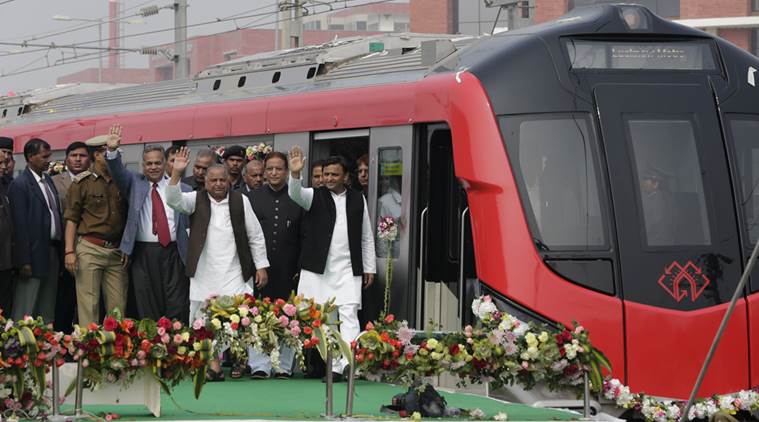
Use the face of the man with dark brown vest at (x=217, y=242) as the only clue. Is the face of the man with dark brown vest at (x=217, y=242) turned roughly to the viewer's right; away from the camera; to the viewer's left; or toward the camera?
toward the camera

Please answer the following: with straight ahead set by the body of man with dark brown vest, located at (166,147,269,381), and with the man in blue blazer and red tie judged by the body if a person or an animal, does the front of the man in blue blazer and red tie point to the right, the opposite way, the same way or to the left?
the same way

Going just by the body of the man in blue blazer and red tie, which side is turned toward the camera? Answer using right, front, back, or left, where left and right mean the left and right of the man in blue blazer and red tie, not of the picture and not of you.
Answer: front

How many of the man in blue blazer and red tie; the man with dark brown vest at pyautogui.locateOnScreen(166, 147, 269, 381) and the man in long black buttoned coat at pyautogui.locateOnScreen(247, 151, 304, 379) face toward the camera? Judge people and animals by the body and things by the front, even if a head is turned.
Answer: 3

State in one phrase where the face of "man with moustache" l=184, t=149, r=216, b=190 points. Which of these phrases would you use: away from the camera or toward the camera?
toward the camera

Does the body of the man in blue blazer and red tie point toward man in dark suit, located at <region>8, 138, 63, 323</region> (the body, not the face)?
no

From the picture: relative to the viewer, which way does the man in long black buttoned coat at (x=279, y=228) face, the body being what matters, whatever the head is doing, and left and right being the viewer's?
facing the viewer

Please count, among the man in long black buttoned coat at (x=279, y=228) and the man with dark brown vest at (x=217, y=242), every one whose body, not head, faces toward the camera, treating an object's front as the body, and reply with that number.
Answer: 2

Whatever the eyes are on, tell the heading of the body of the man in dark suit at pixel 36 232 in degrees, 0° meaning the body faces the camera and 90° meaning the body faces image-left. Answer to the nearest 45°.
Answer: approximately 315°

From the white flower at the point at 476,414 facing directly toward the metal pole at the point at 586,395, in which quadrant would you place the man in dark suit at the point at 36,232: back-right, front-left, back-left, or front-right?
back-left

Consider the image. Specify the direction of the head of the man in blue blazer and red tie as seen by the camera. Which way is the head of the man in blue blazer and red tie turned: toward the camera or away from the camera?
toward the camera

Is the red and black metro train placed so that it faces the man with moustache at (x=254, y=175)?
no

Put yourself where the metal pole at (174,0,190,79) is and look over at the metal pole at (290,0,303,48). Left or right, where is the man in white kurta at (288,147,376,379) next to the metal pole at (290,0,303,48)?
right

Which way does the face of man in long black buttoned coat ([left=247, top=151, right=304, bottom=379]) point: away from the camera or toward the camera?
toward the camera

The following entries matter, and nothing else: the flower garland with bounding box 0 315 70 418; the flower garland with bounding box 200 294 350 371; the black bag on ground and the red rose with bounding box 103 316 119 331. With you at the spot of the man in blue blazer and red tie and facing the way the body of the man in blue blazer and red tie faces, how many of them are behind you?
0

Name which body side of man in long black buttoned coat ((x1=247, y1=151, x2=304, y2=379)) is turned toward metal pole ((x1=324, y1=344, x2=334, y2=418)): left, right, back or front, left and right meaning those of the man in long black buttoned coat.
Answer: front

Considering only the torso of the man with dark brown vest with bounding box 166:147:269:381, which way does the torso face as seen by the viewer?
toward the camera

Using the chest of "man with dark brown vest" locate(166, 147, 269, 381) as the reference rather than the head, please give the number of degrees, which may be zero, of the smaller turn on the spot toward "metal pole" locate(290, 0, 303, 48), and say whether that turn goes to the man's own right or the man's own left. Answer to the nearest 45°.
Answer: approximately 180°
